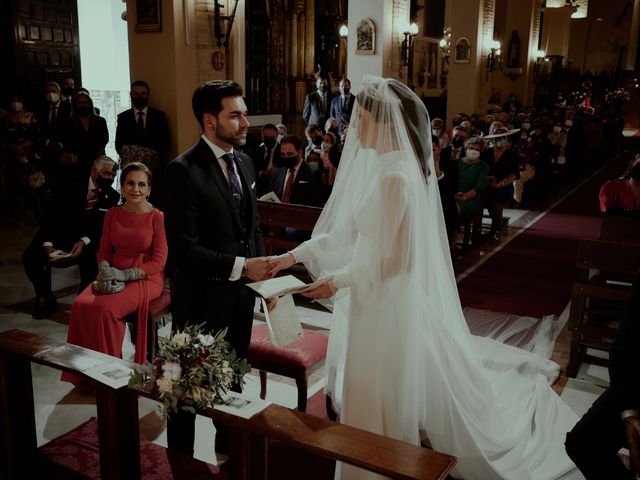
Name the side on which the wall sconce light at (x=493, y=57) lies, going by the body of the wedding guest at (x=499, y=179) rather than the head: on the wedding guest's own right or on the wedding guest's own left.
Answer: on the wedding guest's own right

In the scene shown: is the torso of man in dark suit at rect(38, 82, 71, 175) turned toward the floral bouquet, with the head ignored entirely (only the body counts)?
yes

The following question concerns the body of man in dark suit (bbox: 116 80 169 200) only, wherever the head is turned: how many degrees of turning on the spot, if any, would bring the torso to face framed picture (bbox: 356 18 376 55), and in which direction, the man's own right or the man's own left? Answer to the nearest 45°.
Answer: approximately 135° to the man's own left

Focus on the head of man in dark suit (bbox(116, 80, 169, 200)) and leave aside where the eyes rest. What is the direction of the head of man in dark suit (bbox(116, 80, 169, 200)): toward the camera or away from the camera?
toward the camera

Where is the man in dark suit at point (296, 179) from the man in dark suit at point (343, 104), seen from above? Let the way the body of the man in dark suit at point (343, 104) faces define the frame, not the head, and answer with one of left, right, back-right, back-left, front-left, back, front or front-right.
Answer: front

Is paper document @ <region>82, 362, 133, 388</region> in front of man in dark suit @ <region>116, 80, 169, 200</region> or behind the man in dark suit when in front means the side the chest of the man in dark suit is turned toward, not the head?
in front

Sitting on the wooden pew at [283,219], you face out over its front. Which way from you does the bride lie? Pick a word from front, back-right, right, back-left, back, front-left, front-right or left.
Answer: front-left

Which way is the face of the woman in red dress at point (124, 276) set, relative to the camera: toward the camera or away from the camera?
toward the camera

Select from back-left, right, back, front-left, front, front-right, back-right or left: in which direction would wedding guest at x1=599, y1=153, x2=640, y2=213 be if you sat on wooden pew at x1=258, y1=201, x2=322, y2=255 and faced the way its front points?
back-left

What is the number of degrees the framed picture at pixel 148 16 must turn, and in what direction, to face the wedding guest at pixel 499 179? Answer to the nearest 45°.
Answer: approximately 90° to its left

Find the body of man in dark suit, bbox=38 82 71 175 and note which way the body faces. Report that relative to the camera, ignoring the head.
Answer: toward the camera

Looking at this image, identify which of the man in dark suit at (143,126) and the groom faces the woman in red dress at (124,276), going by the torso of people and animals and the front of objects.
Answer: the man in dark suit

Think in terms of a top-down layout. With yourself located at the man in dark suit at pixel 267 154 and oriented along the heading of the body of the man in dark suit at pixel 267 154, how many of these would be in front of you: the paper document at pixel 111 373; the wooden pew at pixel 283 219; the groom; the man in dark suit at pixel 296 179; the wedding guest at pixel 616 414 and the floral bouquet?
6

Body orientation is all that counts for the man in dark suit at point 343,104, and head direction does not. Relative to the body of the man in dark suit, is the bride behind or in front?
in front

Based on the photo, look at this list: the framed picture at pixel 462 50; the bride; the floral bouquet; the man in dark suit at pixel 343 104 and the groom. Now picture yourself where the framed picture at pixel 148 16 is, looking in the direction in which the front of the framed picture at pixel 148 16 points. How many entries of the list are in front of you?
3

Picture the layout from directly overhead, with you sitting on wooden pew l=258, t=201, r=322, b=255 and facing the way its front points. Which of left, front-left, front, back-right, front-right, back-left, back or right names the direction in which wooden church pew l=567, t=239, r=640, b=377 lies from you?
left

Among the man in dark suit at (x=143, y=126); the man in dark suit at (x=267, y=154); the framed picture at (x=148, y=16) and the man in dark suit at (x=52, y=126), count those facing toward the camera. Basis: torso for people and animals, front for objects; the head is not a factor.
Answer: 4

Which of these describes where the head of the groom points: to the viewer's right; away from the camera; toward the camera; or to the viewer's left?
to the viewer's right

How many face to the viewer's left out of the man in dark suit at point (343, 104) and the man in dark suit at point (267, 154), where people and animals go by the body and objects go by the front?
0

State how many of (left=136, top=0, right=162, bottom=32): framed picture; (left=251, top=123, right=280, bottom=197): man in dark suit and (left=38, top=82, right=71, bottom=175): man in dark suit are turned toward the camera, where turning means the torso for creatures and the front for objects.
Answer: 3

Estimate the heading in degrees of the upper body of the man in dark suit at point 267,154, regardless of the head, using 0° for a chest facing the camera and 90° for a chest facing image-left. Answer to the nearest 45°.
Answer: approximately 0°

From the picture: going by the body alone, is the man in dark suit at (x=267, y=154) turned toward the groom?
yes

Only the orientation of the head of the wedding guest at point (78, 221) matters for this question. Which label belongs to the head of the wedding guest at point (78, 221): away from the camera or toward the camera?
toward the camera

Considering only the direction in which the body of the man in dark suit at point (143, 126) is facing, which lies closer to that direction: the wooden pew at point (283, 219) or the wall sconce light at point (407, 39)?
the wooden pew

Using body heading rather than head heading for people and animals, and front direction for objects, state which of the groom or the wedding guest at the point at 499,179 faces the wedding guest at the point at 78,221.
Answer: the wedding guest at the point at 499,179
